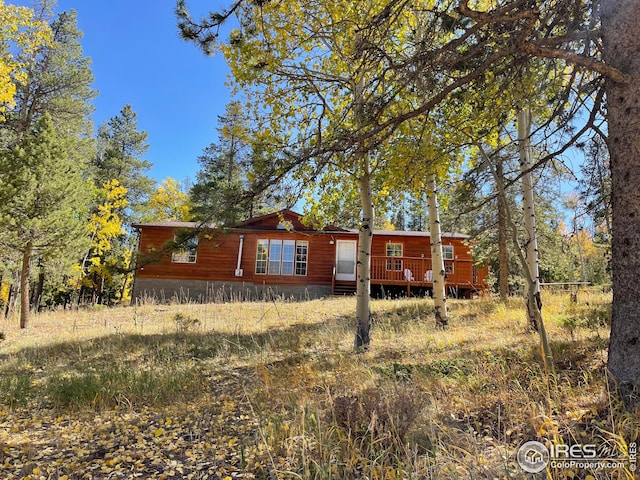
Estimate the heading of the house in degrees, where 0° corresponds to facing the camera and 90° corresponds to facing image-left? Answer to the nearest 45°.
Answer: approximately 0°

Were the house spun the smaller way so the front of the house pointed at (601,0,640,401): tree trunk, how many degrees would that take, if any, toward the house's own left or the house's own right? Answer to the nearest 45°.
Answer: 0° — it already faces it

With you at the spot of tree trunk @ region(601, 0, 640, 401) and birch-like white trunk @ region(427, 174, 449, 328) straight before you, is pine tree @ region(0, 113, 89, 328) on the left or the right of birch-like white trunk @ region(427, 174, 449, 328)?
left

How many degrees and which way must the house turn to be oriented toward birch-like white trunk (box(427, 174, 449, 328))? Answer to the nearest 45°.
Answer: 0° — it already faces it

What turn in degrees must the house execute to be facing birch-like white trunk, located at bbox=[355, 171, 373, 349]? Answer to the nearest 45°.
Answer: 0° — it already faces it
